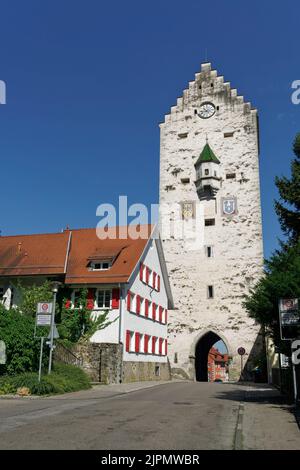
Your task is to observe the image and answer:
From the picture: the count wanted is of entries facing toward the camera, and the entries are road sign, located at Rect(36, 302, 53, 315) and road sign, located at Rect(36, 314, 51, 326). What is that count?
2

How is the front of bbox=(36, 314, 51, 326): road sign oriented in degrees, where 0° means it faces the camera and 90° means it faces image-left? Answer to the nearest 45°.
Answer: approximately 0°

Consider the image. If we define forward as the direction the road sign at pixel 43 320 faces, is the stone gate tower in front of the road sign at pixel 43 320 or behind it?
behind

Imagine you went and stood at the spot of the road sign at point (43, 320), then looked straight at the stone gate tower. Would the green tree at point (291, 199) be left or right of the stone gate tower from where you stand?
right

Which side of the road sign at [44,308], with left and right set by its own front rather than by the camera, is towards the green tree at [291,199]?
left
